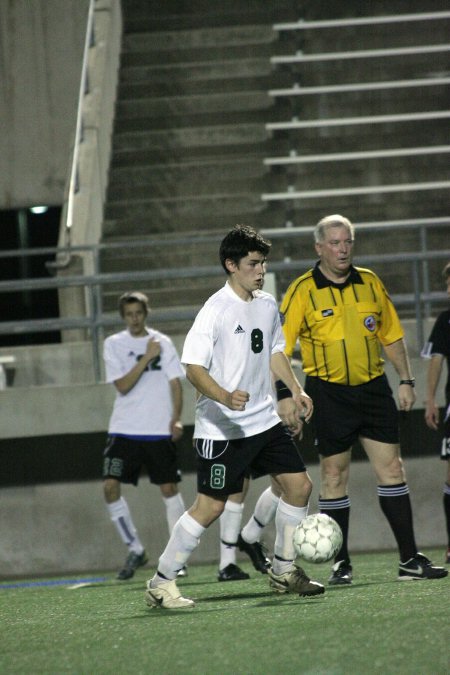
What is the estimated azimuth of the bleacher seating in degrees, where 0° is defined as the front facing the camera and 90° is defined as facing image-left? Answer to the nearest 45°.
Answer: approximately 0°

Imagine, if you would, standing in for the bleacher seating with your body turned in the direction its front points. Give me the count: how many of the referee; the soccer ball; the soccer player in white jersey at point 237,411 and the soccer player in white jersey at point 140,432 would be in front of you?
4

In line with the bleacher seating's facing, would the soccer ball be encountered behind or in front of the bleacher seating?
in front

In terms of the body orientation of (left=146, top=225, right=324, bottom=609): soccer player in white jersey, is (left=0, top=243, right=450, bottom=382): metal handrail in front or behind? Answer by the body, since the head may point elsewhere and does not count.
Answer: behind

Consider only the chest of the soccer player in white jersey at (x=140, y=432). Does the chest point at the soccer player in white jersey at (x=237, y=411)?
yes

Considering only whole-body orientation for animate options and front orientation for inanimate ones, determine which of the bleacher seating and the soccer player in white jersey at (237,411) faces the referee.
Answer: the bleacher seating

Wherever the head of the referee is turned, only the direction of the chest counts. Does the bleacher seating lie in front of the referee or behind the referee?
behind

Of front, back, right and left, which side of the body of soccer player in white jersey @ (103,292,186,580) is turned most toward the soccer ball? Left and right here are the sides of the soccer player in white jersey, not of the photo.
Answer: front

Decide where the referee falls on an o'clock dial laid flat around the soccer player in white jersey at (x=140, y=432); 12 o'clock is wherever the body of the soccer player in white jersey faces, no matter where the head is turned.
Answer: The referee is roughly at 11 o'clock from the soccer player in white jersey.

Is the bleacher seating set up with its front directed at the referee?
yes
